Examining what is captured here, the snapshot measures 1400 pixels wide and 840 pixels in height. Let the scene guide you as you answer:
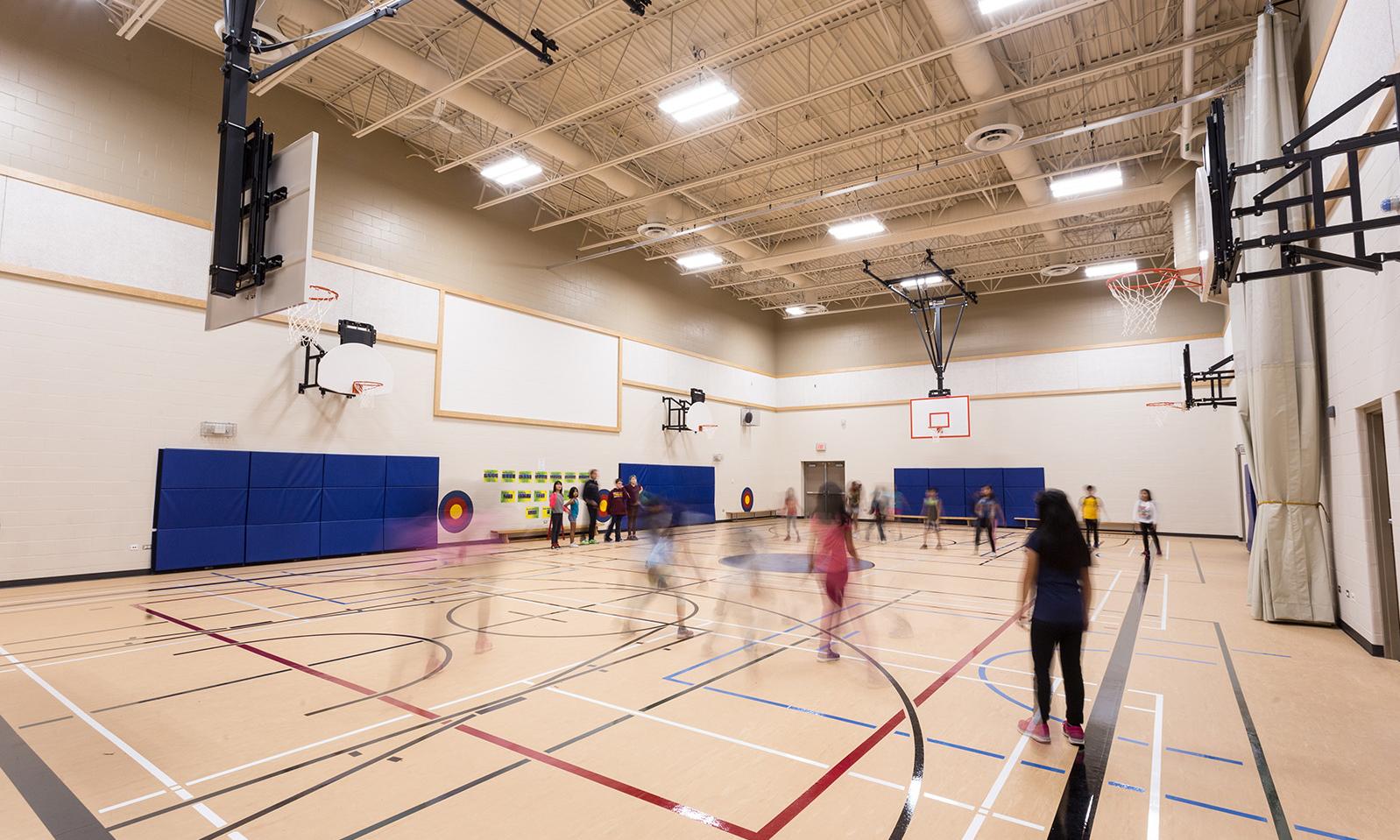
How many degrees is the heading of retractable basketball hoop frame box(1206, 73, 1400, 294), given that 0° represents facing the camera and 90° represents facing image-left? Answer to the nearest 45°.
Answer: approximately 90°

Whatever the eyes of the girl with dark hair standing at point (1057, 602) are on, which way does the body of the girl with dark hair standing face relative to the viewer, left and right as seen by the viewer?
facing away from the viewer and to the left of the viewer

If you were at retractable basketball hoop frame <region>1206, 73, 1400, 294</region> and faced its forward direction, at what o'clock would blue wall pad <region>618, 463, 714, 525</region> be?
The blue wall pad is roughly at 1 o'clock from the retractable basketball hoop frame.

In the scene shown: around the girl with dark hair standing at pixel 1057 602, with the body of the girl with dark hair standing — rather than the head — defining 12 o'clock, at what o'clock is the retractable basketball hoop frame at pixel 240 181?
The retractable basketball hoop frame is roughly at 10 o'clock from the girl with dark hair standing.

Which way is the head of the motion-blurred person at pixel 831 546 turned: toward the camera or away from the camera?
away from the camera

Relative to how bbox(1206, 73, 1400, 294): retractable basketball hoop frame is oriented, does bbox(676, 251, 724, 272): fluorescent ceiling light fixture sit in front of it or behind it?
in front

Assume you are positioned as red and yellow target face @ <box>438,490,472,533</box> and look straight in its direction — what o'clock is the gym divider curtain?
The gym divider curtain is roughly at 12 o'clock from the red and yellow target face.

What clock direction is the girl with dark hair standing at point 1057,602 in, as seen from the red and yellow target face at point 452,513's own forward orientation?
The girl with dark hair standing is roughly at 1 o'clock from the red and yellow target face.

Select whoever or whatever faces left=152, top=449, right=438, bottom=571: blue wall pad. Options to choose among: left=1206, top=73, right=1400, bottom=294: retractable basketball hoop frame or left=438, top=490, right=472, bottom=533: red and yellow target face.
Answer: the retractable basketball hoop frame

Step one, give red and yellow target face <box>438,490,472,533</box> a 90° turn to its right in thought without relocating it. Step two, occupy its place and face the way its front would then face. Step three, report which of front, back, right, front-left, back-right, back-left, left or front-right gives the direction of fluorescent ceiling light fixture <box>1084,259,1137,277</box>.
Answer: back-left

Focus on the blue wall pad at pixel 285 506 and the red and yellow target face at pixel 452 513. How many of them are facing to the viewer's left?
0

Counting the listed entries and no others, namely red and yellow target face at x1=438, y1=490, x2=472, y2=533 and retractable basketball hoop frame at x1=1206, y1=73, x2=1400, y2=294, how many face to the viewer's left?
1

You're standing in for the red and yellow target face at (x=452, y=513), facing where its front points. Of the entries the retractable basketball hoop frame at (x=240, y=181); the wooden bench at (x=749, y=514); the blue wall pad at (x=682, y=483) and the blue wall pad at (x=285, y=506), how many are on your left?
2

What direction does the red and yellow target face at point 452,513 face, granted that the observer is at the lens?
facing the viewer and to the right of the viewer

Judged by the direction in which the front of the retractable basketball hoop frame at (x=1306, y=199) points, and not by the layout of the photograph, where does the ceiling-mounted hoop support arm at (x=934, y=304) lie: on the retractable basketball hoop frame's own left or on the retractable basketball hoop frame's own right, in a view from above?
on the retractable basketball hoop frame's own right

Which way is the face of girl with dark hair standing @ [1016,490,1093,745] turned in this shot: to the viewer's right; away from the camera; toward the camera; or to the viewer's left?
away from the camera

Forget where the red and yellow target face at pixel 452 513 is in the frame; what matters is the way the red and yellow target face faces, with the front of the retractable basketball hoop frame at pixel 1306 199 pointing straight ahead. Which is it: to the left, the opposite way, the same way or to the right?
the opposite way

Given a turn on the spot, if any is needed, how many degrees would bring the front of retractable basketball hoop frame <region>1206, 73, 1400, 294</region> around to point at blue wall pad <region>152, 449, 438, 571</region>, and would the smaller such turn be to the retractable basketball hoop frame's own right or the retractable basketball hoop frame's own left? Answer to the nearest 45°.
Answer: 0° — it already faces it
